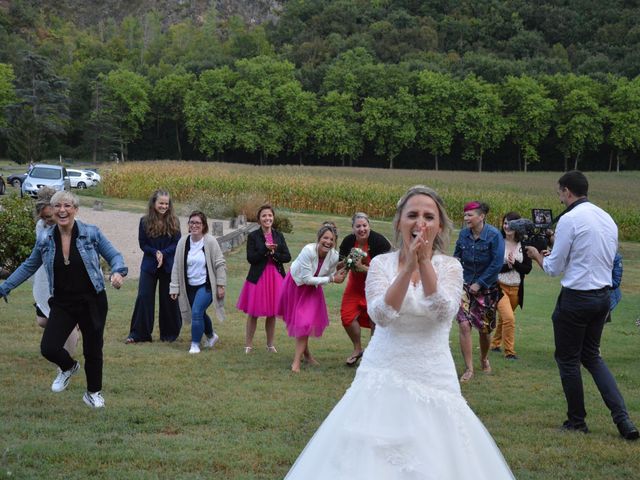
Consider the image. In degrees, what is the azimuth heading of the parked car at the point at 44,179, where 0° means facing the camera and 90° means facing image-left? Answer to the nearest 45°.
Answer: approximately 45°

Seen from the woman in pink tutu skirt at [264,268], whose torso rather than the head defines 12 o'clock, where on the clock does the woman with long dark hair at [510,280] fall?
The woman with long dark hair is roughly at 9 o'clock from the woman in pink tutu skirt.

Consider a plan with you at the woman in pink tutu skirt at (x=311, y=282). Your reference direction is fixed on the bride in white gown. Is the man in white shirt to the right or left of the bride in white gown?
left

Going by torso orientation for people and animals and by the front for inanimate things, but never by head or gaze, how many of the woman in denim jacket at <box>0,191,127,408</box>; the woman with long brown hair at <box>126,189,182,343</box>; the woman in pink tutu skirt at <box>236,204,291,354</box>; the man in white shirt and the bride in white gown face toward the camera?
4

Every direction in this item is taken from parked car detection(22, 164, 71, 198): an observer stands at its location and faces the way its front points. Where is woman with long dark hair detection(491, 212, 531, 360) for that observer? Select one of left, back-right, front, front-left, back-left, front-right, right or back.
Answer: front-left

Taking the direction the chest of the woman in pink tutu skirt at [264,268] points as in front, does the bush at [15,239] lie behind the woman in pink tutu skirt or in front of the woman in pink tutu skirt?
behind

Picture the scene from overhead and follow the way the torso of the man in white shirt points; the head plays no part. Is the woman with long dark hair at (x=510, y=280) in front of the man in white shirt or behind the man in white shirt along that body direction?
in front

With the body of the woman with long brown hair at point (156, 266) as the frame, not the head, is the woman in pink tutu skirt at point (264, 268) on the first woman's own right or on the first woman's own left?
on the first woman's own left

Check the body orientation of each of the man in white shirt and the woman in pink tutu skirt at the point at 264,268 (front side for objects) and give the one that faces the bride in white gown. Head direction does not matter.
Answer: the woman in pink tutu skirt

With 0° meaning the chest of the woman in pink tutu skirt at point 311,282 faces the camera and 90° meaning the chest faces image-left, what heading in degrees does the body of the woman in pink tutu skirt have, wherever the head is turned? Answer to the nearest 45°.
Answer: approximately 315°
